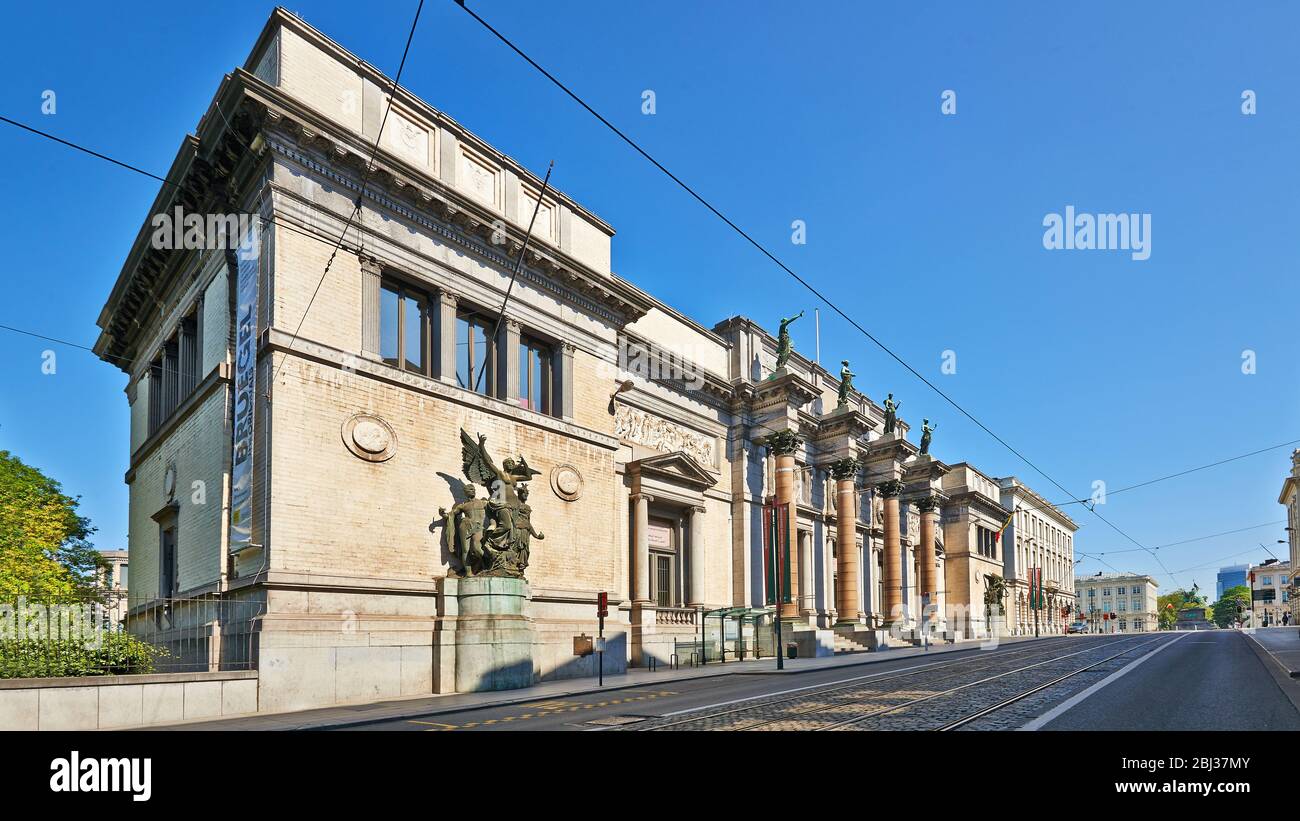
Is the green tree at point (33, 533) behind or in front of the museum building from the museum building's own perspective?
behind

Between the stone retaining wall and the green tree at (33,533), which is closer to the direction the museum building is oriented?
the stone retaining wall

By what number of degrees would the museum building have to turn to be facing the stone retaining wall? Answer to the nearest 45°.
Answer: approximately 45° to its right
